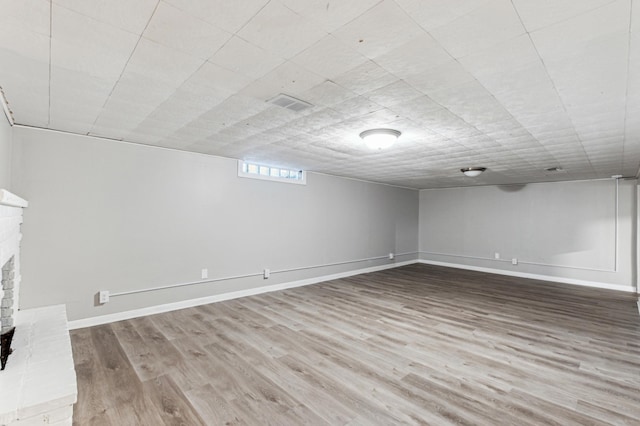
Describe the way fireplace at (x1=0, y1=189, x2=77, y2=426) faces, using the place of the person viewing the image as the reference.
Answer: facing to the right of the viewer

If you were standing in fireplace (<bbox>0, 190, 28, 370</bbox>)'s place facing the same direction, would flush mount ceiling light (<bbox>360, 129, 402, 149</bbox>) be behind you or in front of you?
in front
